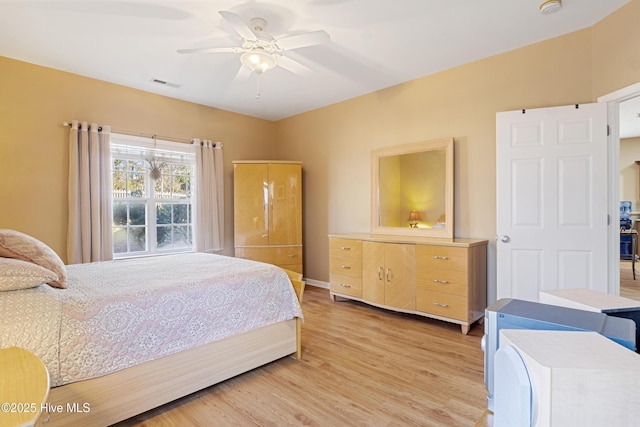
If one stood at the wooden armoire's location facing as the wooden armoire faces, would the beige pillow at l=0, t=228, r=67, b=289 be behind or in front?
in front

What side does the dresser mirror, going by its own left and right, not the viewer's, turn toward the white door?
left

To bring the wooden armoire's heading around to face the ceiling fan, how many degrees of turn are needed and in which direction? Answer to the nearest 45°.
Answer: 0° — it already faces it

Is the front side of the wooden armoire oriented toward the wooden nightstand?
yes

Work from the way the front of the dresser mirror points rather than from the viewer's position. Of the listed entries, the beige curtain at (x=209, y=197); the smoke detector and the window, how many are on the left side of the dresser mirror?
1

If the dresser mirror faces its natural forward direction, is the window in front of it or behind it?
in front

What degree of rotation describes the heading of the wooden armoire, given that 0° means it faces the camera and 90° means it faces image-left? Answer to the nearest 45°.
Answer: approximately 0°

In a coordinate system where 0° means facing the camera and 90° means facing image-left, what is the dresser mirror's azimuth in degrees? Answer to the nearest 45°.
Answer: approximately 45°

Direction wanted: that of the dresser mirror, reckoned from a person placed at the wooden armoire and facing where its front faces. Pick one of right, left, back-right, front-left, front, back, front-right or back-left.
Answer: front-left

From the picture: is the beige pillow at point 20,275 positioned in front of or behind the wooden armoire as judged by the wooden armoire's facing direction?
in front

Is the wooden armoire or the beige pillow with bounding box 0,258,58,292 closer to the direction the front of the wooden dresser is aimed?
the beige pillow

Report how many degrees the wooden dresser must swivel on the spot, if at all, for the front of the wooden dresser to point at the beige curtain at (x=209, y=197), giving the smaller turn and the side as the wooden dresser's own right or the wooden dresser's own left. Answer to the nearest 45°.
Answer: approximately 45° to the wooden dresser's own right

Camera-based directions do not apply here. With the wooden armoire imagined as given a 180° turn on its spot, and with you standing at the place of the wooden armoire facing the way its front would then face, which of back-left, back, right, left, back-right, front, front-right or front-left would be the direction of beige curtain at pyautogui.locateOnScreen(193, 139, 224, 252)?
left
